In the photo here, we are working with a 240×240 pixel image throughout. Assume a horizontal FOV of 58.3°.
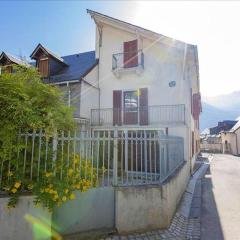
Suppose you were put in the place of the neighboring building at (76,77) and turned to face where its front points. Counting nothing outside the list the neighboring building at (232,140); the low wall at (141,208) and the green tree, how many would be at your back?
1

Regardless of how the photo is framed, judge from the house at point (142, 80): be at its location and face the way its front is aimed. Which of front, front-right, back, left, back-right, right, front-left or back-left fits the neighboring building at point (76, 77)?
right

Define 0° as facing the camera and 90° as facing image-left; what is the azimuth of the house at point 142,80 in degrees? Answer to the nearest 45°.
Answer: approximately 0°

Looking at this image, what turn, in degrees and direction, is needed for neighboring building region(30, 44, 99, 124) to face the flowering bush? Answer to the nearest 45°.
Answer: approximately 45° to its left

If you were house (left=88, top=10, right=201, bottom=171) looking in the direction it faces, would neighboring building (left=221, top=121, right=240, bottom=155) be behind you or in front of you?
behind

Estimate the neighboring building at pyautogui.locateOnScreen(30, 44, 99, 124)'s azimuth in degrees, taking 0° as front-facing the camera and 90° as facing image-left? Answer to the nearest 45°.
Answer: approximately 45°

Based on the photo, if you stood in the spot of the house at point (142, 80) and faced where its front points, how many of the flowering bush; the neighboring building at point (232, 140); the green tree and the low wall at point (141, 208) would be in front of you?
3

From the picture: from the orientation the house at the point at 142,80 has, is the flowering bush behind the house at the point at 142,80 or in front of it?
in front

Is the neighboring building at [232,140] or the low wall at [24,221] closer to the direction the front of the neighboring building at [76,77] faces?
the low wall

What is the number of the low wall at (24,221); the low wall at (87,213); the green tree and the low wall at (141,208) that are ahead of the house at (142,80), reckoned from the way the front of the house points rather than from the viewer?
4
